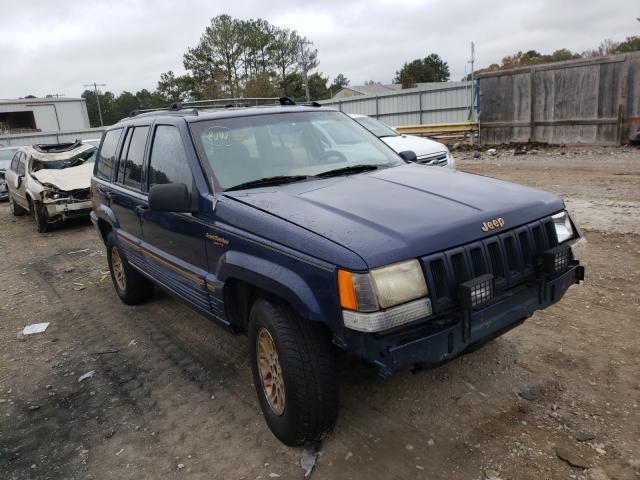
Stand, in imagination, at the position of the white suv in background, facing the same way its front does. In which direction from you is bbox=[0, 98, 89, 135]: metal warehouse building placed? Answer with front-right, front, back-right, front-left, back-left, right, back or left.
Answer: back

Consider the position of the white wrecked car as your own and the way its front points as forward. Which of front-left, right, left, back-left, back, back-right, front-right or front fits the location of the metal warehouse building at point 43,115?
back-left

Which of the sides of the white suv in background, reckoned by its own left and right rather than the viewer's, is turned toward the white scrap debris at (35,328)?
right

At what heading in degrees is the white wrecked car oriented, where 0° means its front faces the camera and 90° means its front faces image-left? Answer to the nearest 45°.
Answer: approximately 315°

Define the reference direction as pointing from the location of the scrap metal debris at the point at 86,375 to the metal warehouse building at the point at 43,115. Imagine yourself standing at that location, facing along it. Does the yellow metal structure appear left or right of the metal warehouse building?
right

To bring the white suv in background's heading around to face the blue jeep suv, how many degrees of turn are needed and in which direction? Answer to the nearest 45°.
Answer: approximately 45° to its right

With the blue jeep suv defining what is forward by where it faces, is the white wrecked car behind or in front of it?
behind

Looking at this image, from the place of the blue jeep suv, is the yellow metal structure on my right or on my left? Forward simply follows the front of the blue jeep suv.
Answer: on my left

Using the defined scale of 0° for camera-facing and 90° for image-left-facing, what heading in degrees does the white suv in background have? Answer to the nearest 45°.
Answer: approximately 315°
